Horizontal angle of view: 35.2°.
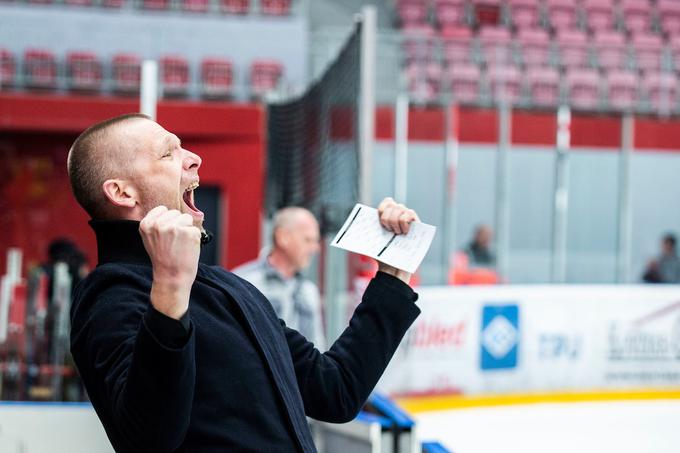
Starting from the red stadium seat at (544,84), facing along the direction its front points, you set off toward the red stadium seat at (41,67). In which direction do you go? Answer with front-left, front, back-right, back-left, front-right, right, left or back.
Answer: right

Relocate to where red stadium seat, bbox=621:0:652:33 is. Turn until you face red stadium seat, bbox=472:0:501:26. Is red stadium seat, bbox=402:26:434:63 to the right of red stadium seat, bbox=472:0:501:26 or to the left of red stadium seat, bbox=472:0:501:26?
left

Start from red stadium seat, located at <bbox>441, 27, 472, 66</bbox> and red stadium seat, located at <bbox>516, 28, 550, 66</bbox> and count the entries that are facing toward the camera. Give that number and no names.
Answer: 2

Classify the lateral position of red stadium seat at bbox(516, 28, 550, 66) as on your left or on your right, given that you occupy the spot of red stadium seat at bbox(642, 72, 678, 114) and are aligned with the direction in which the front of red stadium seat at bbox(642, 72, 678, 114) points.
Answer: on your right

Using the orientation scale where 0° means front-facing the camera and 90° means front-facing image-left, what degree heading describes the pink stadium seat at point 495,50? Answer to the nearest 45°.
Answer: approximately 0°

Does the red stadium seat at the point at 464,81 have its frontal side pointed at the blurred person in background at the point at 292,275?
yes

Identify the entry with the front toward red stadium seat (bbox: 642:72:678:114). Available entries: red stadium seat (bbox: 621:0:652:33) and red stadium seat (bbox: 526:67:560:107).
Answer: red stadium seat (bbox: 621:0:652:33)

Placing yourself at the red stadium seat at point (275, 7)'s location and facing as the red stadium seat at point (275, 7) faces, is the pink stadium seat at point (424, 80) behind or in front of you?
in front

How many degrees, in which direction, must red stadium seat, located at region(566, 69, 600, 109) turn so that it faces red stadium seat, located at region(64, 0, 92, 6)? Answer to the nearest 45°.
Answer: approximately 90° to its right

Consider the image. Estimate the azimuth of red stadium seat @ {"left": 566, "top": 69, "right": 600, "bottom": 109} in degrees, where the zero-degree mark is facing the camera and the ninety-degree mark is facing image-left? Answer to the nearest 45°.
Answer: approximately 0°
